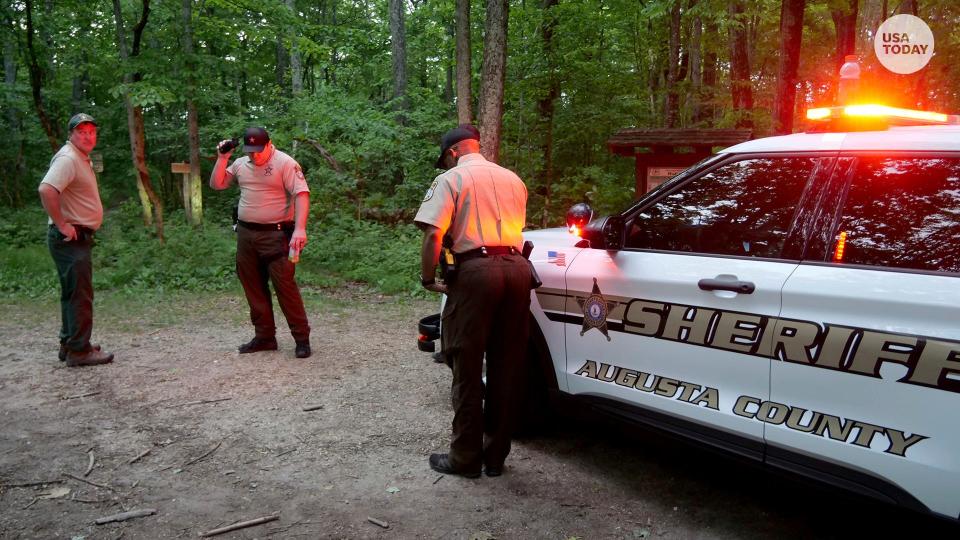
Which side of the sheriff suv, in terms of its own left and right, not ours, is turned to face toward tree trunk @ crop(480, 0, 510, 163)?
front

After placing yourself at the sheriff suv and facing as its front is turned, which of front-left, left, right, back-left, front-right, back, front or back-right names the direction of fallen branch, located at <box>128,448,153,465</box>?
front-left

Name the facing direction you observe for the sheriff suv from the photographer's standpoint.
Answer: facing away from the viewer and to the left of the viewer

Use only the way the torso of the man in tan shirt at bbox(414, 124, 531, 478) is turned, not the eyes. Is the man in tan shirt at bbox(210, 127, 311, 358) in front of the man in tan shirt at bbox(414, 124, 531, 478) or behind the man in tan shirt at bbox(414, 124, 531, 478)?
in front

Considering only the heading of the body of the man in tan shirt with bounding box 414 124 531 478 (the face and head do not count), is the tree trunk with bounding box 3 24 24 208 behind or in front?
in front

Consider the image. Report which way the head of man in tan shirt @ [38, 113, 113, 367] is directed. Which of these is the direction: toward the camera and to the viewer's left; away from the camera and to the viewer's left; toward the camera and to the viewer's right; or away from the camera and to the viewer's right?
toward the camera and to the viewer's right

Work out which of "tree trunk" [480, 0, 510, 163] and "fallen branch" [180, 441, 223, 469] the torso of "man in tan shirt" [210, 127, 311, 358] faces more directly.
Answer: the fallen branch

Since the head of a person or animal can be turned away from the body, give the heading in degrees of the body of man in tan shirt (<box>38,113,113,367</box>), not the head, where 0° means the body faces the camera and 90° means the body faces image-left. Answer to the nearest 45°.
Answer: approximately 270°

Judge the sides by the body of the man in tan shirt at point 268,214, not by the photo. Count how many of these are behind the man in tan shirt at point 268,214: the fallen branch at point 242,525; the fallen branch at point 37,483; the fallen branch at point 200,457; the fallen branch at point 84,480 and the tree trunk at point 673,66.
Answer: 1

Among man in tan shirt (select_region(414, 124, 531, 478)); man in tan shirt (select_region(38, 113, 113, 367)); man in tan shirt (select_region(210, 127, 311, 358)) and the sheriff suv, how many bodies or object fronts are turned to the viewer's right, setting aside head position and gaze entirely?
1

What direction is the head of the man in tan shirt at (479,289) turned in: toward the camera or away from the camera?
away from the camera

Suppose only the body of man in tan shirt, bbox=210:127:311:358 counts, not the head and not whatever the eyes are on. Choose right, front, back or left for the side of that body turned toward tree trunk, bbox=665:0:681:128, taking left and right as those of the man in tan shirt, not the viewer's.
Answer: back
